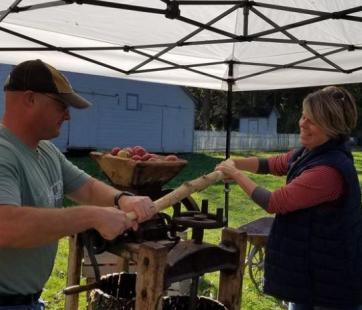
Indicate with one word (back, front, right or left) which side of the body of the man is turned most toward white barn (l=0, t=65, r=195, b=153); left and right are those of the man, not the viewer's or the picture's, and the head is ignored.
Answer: left

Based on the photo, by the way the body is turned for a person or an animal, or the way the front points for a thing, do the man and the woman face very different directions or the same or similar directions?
very different directions

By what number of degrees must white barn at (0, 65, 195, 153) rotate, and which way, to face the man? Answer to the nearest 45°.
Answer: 0° — it already faces them

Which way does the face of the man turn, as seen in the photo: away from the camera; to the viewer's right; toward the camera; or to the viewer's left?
to the viewer's right

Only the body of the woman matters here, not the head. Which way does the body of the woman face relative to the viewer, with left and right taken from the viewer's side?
facing to the left of the viewer

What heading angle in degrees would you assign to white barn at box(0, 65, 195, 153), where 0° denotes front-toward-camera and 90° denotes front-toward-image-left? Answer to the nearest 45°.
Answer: approximately 0°

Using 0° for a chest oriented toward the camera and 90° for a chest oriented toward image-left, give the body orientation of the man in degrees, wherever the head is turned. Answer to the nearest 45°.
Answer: approximately 270°

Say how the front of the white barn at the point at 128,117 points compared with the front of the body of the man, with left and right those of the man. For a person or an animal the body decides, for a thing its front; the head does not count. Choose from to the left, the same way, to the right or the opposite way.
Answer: to the right

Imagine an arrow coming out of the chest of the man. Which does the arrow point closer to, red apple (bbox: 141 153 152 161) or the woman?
the woman

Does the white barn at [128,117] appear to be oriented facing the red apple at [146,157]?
yes
